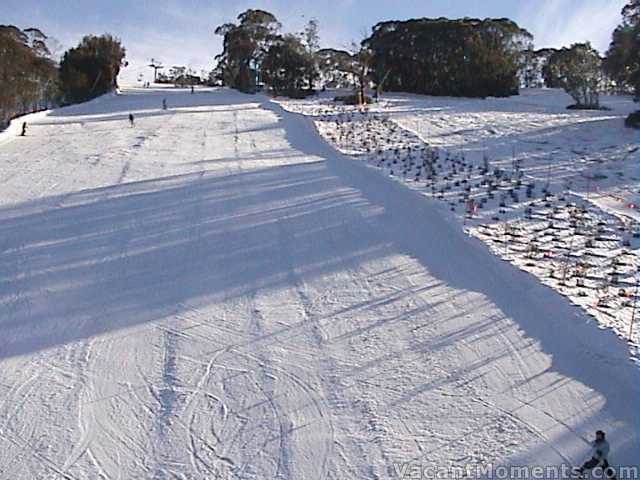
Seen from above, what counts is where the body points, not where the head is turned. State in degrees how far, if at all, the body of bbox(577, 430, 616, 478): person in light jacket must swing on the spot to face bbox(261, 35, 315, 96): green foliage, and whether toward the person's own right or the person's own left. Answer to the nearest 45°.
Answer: approximately 135° to the person's own right

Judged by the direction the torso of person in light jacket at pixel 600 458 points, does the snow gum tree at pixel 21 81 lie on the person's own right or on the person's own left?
on the person's own right

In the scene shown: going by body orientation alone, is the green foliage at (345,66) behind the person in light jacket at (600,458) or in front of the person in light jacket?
behind

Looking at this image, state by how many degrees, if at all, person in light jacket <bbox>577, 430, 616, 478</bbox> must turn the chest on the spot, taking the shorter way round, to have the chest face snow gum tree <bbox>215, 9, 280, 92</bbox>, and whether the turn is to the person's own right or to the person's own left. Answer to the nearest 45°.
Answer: approximately 135° to the person's own right

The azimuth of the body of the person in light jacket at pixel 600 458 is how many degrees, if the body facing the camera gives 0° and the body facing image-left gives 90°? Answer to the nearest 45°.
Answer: approximately 0°

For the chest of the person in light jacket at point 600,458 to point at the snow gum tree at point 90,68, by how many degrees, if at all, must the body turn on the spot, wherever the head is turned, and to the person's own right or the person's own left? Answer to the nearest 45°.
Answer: approximately 135° to the person's own right

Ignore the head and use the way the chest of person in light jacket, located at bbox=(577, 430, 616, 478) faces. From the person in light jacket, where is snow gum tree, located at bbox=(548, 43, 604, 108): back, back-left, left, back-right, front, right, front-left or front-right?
back

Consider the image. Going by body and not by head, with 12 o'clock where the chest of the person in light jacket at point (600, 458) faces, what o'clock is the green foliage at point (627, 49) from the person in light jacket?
The green foliage is roughly at 6 o'clock from the person in light jacket.
